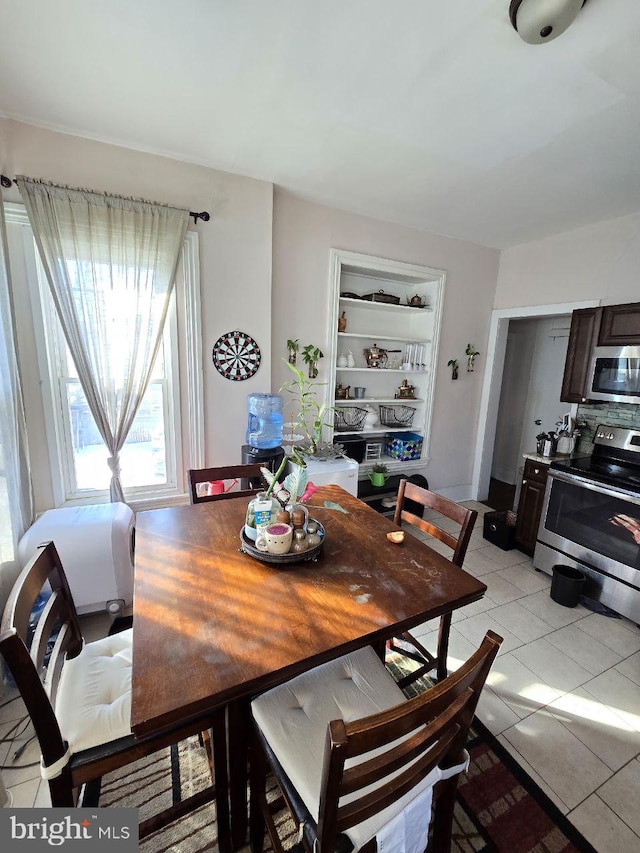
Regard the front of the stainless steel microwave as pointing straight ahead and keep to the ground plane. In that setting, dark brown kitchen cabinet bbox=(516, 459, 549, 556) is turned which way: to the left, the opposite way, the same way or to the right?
the same way

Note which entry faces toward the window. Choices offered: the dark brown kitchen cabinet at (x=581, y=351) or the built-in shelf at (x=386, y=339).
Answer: the dark brown kitchen cabinet

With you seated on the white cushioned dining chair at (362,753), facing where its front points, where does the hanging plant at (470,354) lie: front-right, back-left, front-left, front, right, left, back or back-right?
front-right

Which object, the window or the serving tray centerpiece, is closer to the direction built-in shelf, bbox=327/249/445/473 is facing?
the serving tray centerpiece

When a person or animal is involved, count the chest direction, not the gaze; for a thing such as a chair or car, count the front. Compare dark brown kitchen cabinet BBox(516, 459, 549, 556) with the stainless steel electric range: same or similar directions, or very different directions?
same or similar directions

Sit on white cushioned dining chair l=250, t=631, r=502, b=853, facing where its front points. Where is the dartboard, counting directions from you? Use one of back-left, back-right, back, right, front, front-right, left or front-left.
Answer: front

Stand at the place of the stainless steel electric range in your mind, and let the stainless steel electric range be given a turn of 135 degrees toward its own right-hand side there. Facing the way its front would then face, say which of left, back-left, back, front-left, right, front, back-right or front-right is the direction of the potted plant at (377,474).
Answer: left

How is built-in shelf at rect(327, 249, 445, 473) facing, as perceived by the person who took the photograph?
facing the viewer and to the right of the viewer

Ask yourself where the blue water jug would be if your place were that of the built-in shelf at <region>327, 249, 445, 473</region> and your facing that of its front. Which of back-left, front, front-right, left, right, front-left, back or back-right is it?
right

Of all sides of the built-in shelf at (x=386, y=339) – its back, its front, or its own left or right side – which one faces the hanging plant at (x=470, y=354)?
left

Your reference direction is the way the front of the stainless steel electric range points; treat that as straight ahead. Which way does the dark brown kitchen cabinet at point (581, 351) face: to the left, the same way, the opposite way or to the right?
the same way

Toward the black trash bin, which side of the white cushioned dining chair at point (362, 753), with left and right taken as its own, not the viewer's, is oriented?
right

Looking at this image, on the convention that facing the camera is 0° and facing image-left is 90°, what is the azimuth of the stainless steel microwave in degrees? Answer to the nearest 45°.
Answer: approximately 45°

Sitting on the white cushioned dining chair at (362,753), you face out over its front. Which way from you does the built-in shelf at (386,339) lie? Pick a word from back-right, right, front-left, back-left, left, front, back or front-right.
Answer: front-right

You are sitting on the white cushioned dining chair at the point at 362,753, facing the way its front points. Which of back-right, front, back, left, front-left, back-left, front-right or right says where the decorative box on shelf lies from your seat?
front-right

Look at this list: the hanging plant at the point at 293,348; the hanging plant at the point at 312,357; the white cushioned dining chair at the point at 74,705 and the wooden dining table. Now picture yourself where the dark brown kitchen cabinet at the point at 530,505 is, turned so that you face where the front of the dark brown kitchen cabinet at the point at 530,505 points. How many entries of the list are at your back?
0

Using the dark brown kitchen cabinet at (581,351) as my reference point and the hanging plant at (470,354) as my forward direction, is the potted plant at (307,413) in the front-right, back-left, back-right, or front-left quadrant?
front-left

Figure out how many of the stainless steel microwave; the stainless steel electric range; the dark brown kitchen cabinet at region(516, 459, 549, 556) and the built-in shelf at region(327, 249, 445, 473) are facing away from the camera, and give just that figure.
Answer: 0

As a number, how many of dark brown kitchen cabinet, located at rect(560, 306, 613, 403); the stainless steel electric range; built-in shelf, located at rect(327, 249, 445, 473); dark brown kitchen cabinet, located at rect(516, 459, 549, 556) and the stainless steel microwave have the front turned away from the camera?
0

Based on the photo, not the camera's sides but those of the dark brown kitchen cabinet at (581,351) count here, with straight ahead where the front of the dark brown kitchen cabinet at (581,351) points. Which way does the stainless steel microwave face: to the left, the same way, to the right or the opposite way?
the same way
